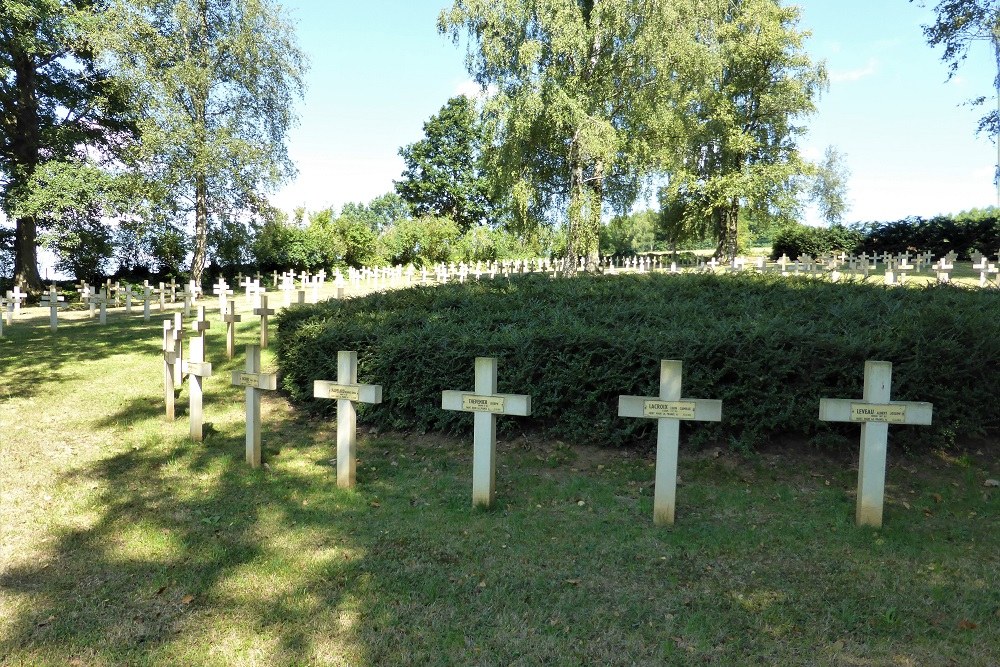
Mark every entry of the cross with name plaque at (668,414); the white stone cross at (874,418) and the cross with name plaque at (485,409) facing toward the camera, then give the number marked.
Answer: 3

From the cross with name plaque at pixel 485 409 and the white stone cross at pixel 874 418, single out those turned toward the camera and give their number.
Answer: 2

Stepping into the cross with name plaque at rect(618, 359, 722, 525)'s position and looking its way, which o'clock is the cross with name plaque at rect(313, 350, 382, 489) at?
the cross with name plaque at rect(313, 350, 382, 489) is roughly at 3 o'clock from the cross with name plaque at rect(618, 359, 722, 525).

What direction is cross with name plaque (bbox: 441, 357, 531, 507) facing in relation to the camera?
toward the camera

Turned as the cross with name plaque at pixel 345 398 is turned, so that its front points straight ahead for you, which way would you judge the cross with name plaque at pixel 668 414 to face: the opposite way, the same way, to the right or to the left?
the same way

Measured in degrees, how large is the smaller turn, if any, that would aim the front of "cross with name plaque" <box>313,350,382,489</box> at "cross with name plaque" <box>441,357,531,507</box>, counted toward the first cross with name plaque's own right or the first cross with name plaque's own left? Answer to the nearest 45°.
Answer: approximately 90° to the first cross with name plaque's own left

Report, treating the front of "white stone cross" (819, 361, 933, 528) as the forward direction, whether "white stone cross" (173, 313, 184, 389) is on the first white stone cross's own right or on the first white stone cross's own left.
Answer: on the first white stone cross's own right

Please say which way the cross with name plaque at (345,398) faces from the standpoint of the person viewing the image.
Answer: facing the viewer and to the left of the viewer

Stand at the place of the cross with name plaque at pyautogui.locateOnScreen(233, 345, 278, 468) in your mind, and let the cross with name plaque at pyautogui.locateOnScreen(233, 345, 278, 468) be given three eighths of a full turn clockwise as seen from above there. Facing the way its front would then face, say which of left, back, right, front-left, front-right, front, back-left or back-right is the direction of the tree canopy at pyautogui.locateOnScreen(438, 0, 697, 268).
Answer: front-right

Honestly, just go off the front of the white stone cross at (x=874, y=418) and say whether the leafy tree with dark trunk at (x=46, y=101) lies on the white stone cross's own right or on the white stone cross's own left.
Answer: on the white stone cross's own right

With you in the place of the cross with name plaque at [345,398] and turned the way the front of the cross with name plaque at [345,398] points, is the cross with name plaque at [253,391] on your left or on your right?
on your right

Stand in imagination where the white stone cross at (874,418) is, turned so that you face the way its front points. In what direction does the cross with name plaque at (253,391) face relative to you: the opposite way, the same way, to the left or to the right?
the same way

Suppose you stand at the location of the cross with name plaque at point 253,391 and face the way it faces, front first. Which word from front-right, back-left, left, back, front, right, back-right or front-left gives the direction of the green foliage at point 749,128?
back

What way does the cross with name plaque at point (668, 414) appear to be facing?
toward the camera

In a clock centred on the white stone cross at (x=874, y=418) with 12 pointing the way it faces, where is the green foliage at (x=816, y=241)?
The green foliage is roughly at 6 o'clock from the white stone cross.

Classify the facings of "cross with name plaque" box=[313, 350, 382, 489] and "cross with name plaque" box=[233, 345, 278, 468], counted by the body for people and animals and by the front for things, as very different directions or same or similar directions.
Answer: same or similar directions

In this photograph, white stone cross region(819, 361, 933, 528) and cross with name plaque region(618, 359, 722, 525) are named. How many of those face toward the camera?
2
